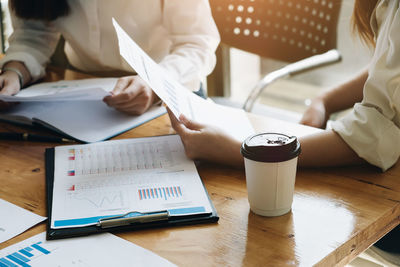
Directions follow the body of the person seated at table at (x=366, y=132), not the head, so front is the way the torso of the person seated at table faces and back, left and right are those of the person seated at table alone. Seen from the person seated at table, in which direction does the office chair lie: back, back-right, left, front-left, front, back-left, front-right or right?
right

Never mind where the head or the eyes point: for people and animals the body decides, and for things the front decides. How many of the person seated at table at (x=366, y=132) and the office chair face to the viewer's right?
0

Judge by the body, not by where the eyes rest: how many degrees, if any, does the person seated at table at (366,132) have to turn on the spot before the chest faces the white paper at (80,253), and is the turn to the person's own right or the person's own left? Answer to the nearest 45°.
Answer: approximately 45° to the person's own left

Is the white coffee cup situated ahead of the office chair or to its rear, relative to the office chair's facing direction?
ahead

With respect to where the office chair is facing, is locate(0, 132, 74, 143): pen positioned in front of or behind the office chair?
in front

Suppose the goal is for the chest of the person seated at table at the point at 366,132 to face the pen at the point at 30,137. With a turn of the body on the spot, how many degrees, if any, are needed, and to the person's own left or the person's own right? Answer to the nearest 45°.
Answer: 0° — they already face it

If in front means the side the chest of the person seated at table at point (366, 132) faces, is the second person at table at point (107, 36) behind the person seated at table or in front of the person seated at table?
in front

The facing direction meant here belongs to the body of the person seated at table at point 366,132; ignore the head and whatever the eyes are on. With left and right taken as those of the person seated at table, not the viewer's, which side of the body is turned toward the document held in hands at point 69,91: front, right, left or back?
front

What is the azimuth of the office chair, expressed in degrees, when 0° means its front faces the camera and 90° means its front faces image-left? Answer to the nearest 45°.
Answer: approximately 45°

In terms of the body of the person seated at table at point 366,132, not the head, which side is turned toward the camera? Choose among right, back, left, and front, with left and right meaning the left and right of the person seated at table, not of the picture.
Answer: left
